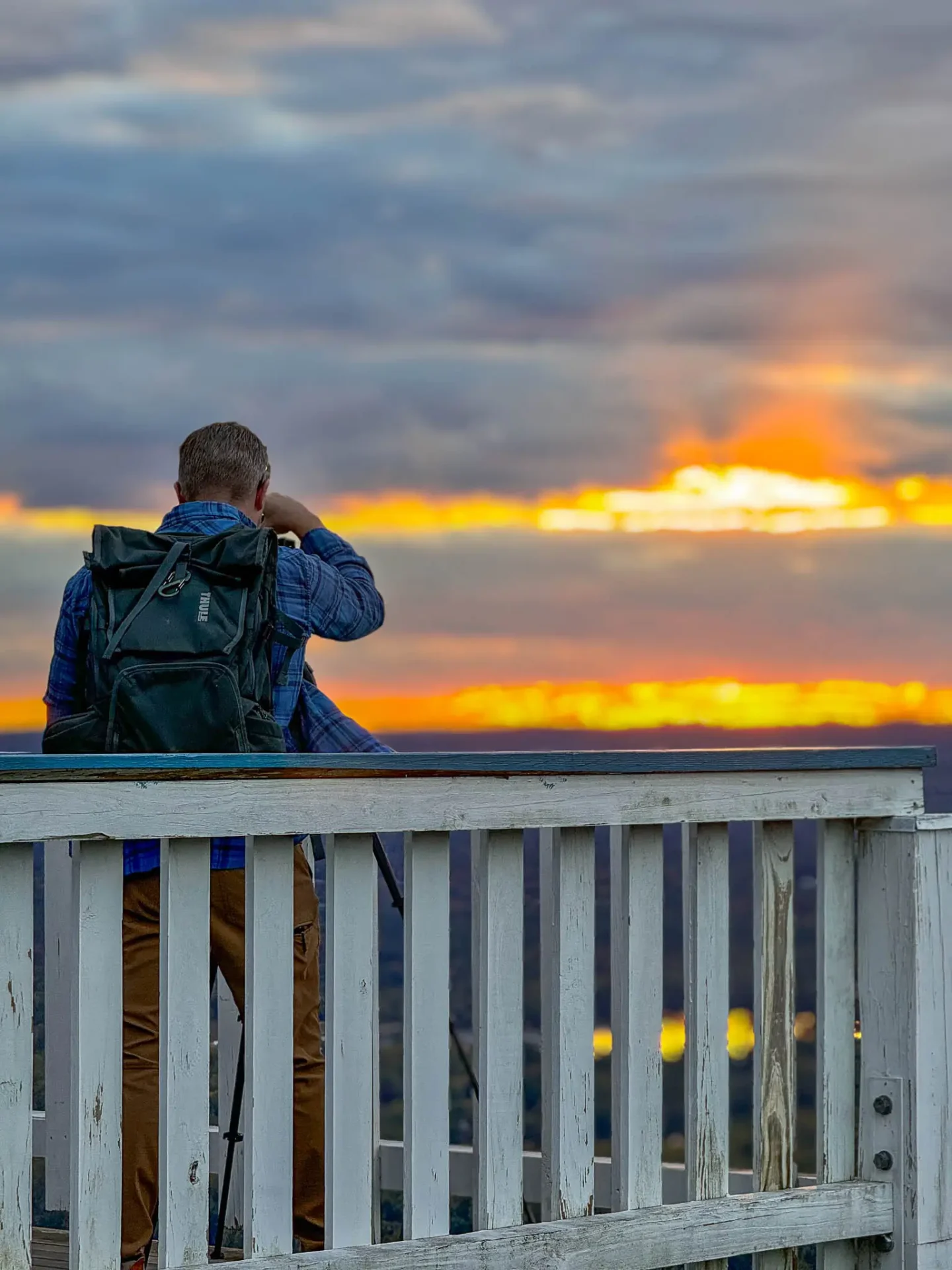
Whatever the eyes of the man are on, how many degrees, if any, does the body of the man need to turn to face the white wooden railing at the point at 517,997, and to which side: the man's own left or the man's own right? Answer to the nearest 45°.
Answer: approximately 135° to the man's own right

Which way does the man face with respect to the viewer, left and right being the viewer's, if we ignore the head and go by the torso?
facing away from the viewer
